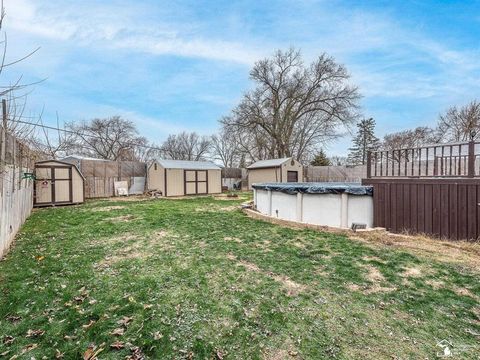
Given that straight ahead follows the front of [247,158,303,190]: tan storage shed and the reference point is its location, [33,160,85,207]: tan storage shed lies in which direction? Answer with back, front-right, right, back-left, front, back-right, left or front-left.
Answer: right

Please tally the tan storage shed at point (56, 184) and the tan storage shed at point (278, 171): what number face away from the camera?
0

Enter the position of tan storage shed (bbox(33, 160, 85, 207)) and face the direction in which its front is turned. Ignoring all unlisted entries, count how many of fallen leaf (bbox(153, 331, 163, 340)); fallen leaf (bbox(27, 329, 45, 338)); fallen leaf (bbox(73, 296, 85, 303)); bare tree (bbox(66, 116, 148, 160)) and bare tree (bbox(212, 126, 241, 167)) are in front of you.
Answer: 3

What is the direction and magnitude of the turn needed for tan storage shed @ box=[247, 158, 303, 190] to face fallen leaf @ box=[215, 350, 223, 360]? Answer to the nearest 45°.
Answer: approximately 45° to its right

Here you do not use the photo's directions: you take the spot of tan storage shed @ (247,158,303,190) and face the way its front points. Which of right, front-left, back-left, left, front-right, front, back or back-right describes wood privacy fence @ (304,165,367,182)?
left

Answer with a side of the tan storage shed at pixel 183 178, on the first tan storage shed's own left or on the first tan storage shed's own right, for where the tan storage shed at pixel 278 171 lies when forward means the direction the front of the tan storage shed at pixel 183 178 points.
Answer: on the first tan storage shed's own left

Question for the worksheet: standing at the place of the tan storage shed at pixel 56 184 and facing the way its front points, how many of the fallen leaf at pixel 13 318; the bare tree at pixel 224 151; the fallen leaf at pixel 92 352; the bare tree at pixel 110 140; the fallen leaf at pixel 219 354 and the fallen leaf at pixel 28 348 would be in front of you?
4

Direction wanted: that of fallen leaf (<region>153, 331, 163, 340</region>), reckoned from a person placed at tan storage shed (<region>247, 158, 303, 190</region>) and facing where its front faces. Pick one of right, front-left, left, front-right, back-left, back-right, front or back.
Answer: front-right

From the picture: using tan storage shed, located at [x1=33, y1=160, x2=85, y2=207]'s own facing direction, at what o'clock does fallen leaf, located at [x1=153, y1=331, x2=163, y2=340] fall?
The fallen leaf is roughly at 12 o'clock from the tan storage shed.

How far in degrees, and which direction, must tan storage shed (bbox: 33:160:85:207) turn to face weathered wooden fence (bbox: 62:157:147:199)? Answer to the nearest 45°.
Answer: approximately 135° to its left

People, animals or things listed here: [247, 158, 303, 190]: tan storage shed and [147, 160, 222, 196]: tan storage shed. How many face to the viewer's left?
0
